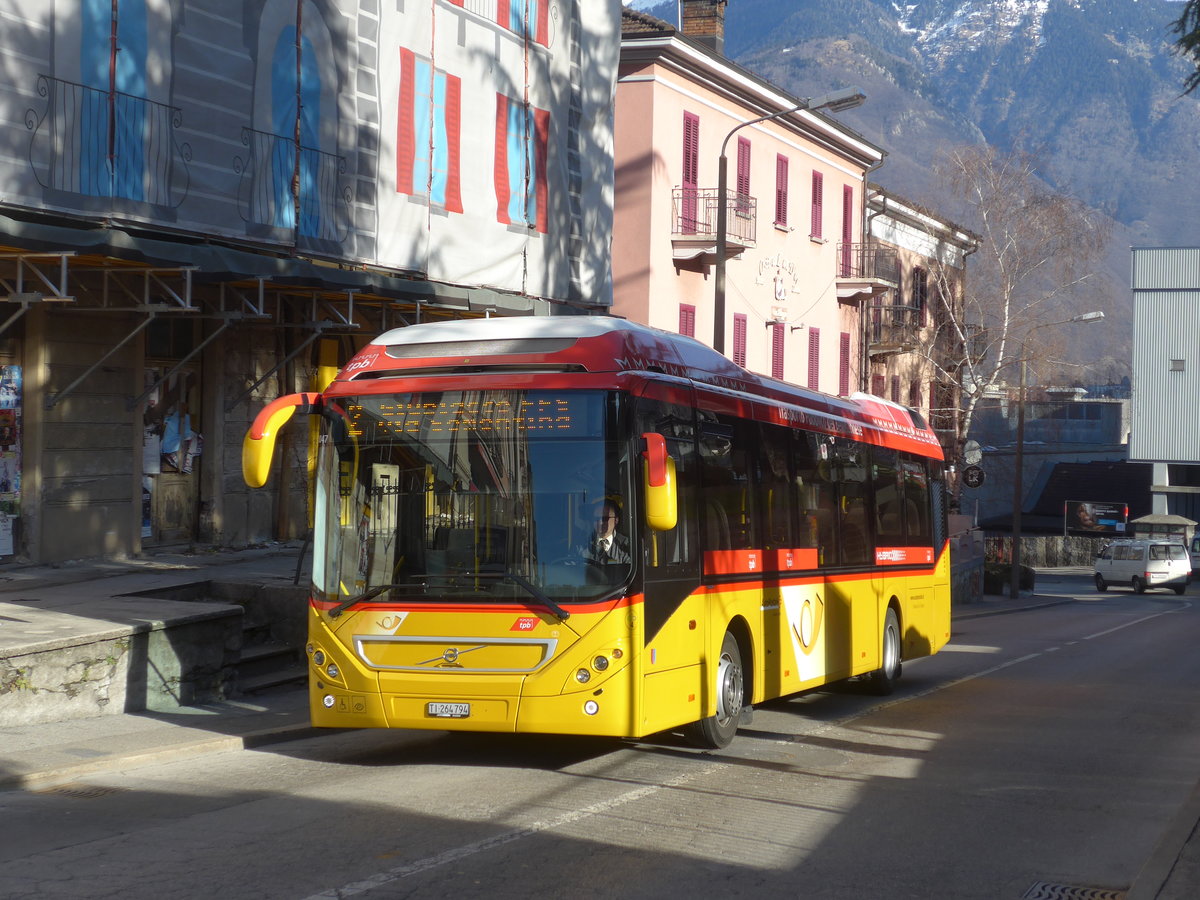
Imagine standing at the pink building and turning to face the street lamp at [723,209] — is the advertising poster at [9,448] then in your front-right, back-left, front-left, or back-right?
front-right

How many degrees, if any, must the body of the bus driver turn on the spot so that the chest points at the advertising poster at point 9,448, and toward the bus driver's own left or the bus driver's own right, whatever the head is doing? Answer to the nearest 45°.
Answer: approximately 90° to the bus driver's own right

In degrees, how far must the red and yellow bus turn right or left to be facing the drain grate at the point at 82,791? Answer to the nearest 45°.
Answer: approximately 45° to its right

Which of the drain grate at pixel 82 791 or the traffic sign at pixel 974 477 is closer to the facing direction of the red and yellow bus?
the drain grate

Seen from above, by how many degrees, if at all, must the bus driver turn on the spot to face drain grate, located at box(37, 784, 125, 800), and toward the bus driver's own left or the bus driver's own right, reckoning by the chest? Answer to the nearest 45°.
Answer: approximately 45° to the bus driver's own right

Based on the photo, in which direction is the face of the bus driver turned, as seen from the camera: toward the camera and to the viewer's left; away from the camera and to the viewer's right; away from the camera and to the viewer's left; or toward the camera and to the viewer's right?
toward the camera and to the viewer's left

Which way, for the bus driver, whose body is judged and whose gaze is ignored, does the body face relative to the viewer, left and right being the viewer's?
facing the viewer and to the left of the viewer

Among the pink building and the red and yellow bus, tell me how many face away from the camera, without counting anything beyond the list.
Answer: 0

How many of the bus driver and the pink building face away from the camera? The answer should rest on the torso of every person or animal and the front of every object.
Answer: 0

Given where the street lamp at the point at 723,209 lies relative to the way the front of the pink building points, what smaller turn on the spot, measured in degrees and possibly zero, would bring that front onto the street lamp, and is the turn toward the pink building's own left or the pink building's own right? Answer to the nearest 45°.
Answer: approximately 45° to the pink building's own right

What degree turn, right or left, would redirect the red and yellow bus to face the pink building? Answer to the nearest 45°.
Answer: approximately 135° to its right

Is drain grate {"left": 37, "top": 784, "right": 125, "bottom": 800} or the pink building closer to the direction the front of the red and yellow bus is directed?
the drain grate

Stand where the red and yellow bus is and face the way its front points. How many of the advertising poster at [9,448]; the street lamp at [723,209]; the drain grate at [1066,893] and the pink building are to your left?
1
